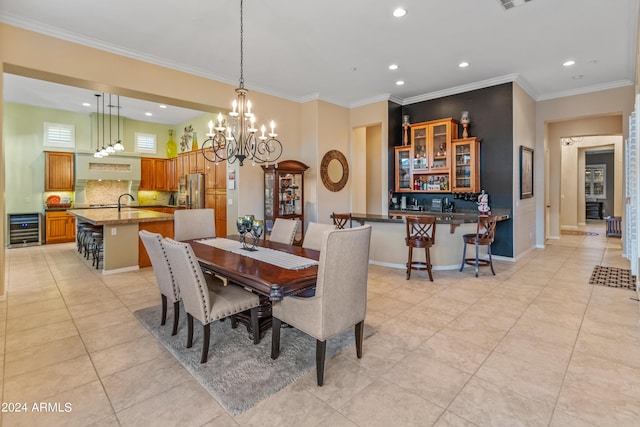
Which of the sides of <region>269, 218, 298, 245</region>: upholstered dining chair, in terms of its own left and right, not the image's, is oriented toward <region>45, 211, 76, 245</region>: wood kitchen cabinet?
right

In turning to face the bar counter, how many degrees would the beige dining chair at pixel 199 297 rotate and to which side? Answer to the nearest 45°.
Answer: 0° — it already faces it

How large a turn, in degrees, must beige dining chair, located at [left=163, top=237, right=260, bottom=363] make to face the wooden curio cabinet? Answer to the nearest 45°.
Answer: approximately 45° to its left

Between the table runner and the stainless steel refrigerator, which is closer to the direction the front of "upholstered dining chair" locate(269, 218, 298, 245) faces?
the table runner

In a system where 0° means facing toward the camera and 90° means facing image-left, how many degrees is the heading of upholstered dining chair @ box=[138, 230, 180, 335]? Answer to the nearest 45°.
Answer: approximately 225°

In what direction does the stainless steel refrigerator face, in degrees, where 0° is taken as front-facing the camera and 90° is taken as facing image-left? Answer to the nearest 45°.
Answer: approximately 45°

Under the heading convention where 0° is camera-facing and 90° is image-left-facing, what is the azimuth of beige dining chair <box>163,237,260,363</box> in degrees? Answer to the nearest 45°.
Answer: approximately 225°

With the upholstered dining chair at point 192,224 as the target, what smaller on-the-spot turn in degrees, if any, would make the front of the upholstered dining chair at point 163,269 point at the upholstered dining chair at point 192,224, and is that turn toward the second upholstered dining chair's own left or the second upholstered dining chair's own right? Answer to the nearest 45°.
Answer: approximately 45° to the second upholstered dining chair's own left
